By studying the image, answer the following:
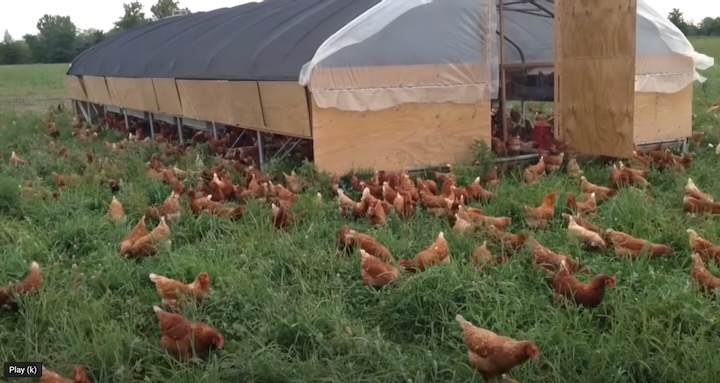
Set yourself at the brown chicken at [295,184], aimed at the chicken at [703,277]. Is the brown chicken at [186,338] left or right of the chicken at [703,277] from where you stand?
right

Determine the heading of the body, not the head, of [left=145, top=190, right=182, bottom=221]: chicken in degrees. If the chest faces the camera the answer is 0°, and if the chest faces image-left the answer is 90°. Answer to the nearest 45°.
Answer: approximately 90°

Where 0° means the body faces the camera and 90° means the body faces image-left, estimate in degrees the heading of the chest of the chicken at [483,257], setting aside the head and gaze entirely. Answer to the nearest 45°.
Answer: approximately 270°

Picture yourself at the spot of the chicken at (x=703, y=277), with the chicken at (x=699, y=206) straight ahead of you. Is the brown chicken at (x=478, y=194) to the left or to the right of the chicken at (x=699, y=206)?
left

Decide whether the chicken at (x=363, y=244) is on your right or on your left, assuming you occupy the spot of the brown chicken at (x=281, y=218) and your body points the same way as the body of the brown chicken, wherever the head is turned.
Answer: on your right

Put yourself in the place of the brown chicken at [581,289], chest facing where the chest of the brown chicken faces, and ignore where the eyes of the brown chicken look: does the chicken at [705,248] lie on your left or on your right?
on your left

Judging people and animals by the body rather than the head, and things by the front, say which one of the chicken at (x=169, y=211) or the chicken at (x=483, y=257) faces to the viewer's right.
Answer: the chicken at (x=483, y=257)

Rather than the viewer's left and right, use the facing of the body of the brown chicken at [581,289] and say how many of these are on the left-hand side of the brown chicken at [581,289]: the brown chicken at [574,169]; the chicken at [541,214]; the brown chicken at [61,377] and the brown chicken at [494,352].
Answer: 2

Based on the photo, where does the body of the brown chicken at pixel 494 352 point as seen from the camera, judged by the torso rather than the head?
to the viewer's right

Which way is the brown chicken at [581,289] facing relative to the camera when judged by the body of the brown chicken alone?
to the viewer's right
